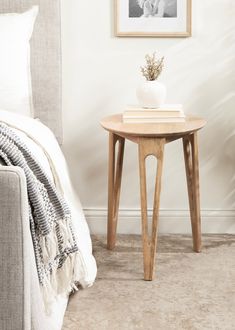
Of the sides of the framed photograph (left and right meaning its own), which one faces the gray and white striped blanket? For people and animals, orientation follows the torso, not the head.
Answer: front

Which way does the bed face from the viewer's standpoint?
toward the camera

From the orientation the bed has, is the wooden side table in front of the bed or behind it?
behind

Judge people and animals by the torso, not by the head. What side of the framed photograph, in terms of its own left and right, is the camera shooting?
front

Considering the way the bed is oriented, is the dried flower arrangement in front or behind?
behind

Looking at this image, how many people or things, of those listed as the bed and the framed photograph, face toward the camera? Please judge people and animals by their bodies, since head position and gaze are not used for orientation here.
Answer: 2
